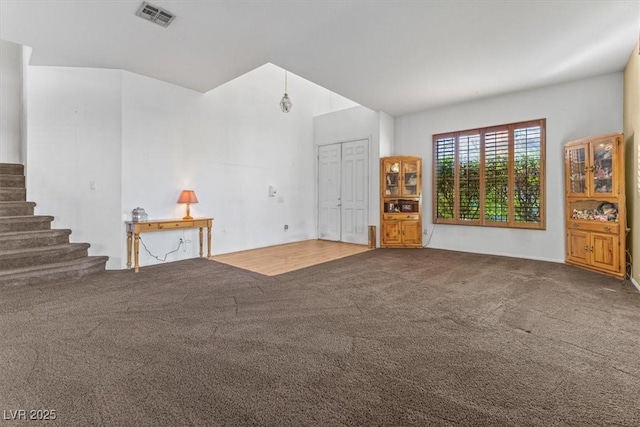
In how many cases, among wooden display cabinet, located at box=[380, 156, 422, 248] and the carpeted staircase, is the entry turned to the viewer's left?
0

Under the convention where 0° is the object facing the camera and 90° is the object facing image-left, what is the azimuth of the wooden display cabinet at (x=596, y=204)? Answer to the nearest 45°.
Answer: approximately 45°

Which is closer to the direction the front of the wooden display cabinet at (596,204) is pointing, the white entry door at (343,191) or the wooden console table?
the wooden console table

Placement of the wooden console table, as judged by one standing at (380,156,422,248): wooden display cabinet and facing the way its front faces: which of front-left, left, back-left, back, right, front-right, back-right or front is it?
front-right

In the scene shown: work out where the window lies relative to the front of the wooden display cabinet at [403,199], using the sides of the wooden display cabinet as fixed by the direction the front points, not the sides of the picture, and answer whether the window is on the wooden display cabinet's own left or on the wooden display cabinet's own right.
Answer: on the wooden display cabinet's own left

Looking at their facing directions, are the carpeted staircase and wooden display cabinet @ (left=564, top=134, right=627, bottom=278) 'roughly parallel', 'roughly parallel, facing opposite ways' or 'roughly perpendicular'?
roughly parallel, facing opposite ways

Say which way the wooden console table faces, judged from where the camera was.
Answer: facing the viewer and to the right of the viewer

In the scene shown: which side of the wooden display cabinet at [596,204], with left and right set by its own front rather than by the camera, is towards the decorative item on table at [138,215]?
front

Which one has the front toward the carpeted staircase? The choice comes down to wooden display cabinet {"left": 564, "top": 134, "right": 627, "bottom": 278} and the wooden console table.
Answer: the wooden display cabinet

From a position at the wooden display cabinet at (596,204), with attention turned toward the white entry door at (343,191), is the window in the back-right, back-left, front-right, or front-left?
front-right

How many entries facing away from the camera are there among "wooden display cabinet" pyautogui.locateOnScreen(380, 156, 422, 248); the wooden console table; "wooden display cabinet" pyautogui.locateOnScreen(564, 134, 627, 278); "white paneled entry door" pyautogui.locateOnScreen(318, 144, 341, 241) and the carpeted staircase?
0

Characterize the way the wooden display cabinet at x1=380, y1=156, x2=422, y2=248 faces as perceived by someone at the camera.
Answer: facing the viewer
